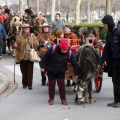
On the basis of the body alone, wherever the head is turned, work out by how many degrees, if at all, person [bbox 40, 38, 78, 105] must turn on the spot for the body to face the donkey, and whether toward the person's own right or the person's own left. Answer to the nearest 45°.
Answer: approximately 90° to the person's own left

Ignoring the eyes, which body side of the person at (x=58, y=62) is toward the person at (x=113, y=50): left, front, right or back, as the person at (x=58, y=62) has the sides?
left

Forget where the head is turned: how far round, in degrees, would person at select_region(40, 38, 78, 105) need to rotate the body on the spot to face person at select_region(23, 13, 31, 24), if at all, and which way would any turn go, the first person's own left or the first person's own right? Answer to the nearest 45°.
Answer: approximately 180°

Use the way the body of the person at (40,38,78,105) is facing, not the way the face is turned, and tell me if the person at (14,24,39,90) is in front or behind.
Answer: behind

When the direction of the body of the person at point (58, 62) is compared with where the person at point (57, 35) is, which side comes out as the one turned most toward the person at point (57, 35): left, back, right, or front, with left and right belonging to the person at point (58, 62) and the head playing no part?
back

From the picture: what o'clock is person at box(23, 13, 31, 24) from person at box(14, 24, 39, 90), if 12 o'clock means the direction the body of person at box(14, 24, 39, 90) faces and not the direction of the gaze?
person at box(23, 13, 31, 24) is roughly at 6 o'clock from person at box(14, 24, 39, 90).
